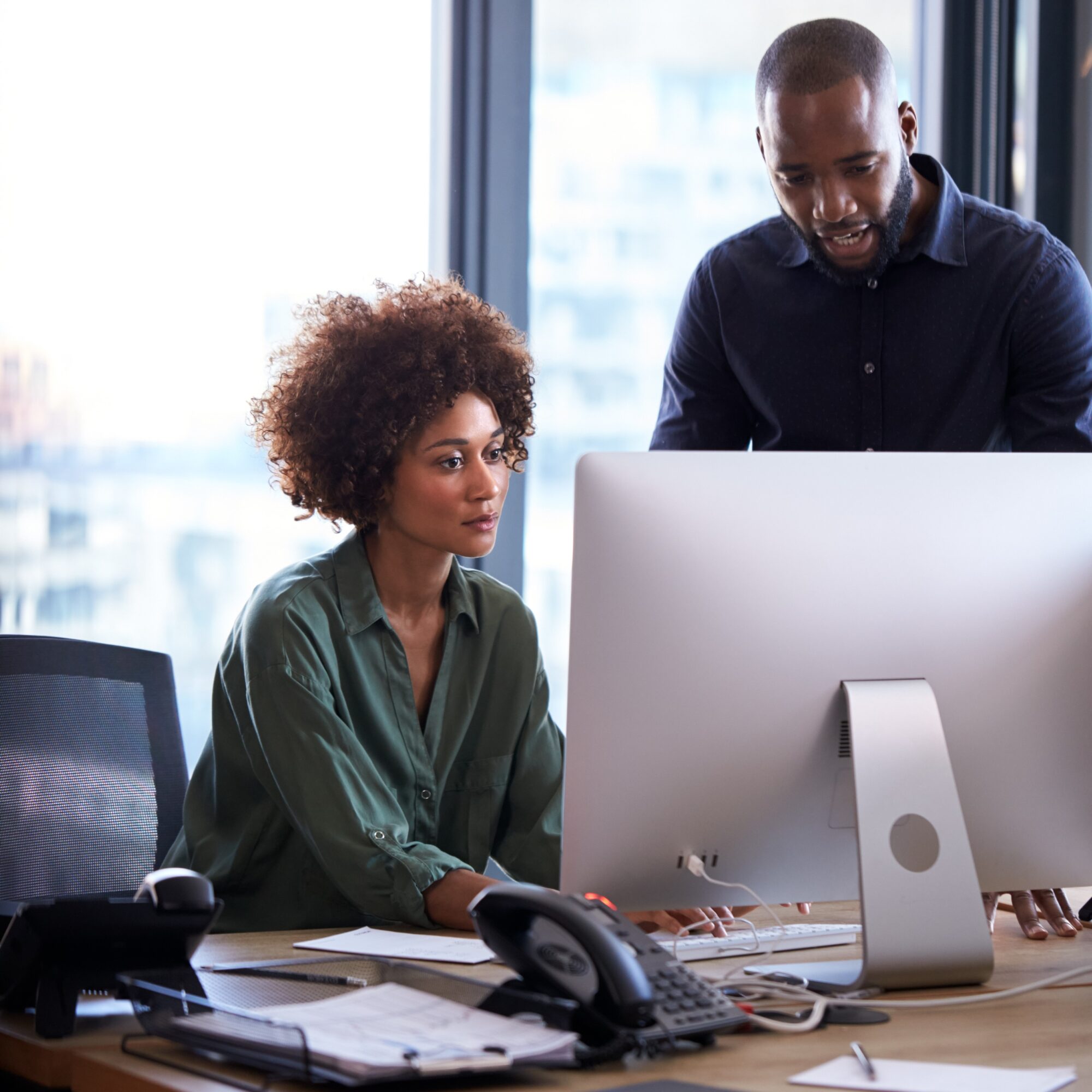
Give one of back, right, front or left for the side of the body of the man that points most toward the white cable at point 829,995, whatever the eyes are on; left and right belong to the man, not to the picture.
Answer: front

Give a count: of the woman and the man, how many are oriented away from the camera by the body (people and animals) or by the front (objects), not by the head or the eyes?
0

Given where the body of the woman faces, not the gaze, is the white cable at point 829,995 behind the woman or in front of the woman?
in front

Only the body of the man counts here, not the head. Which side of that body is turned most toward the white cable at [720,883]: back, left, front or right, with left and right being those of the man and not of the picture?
front

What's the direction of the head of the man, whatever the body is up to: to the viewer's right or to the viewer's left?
to the viewer's left

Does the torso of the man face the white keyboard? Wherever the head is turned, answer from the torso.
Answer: yes

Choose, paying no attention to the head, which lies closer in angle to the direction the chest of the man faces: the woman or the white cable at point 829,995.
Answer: the white cable

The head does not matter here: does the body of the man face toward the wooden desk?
yes

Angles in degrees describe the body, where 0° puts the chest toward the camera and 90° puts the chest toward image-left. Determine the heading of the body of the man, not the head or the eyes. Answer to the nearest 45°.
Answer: approximately 0°

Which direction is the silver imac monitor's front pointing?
away from the camera

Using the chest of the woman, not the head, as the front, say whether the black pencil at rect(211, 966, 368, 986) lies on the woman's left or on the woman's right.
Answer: on the woman's right
